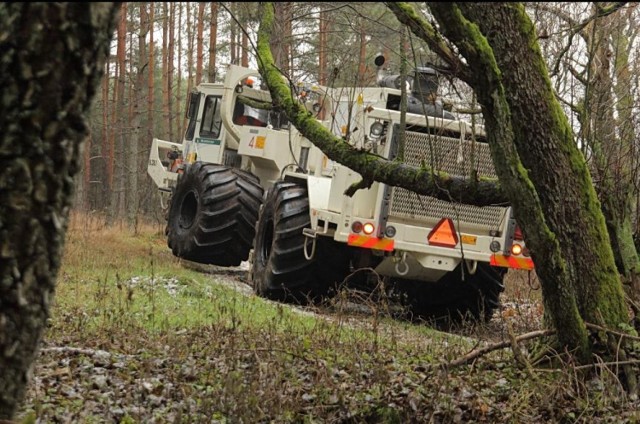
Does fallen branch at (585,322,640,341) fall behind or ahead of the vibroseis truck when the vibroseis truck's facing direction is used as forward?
behind

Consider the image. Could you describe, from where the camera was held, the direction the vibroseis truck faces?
facing away from the viewer and to the left of the viewer

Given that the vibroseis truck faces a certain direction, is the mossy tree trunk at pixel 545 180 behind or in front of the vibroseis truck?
behind

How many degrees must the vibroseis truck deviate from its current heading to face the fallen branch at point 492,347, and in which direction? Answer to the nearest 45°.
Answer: approximately 135° to its left

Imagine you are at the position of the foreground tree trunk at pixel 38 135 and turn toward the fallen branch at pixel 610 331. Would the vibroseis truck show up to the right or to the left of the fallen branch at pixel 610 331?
left

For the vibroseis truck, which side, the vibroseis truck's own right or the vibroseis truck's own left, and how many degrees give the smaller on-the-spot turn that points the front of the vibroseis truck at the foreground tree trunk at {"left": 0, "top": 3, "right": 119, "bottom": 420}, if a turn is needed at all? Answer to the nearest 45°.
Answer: approximately 135° to the vibroseis truck's own left
